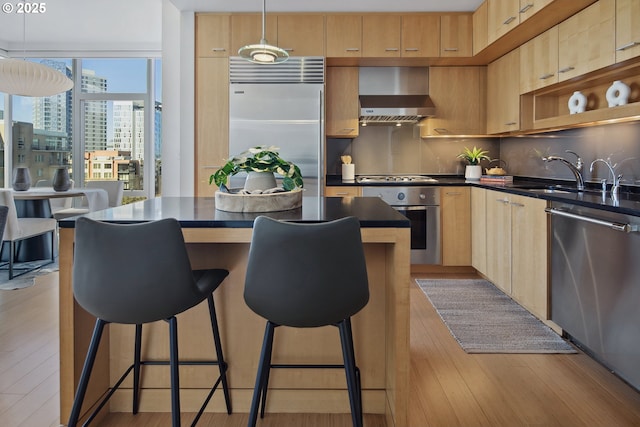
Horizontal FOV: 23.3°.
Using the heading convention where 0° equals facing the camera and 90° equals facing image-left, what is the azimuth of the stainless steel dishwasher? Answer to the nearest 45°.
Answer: approximately 45°

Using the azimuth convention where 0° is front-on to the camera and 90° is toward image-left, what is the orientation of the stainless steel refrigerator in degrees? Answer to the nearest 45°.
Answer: approximately 0°

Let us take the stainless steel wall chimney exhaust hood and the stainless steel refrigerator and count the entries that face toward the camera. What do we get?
2

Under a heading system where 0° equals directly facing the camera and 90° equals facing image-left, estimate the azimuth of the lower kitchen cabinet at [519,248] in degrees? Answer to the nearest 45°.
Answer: approximately 45°

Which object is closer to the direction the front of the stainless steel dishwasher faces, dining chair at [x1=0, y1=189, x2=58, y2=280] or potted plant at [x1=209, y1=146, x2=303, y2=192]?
the potted plant
